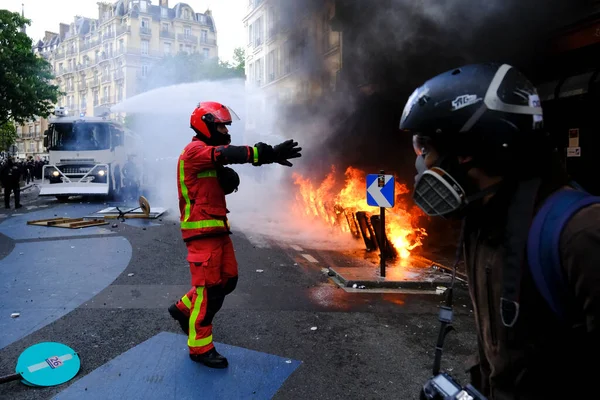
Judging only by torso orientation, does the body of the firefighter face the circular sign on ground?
no

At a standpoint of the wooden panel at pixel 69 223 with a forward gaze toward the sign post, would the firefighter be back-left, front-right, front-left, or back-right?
front-right

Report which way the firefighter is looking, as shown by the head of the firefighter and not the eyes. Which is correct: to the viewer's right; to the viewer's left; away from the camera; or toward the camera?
to the viewer's right

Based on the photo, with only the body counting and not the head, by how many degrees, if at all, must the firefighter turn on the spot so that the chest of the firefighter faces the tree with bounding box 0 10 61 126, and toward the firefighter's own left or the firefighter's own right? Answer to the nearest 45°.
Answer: approximately 135° to the firefighter's own left

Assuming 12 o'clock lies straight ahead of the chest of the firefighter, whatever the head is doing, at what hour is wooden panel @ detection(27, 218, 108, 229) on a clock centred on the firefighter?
The wooden panel is roughly at 8 o'clock from the firefighter.

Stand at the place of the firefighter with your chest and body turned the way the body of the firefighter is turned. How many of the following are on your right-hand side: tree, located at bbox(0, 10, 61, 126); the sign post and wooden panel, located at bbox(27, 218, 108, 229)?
0

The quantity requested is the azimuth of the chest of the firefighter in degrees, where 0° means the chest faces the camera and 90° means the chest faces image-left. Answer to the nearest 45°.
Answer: approximately 270°

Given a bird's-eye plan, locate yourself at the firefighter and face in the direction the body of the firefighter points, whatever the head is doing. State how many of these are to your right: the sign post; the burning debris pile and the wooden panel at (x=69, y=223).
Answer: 0

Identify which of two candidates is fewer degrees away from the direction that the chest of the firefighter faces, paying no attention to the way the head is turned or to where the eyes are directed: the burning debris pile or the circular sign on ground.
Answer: the burning debris pile
